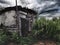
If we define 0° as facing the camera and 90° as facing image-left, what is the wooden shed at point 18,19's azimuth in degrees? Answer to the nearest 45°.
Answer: approximately 315°

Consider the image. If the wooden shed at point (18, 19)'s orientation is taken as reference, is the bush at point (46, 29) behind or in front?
in front
